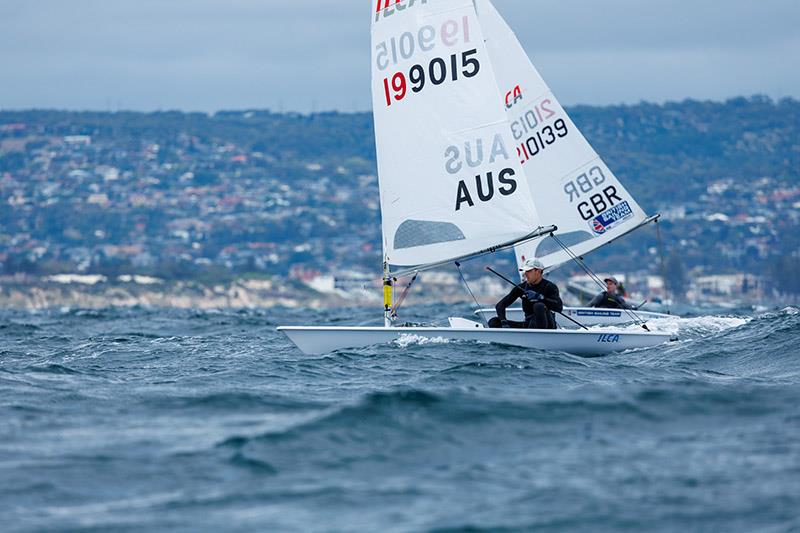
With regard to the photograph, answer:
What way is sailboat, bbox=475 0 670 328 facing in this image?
to the viewer's left

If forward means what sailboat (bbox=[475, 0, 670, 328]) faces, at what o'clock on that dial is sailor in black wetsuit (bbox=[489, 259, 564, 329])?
The sailor in black wetsuit is roughly at 9 o'clock from the sailboat.

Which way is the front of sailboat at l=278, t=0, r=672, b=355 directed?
to the viewer's left

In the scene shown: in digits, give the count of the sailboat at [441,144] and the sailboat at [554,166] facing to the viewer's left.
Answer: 2

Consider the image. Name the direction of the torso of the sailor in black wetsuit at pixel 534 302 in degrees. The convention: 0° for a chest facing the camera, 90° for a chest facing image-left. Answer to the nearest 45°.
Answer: approximately 45°
